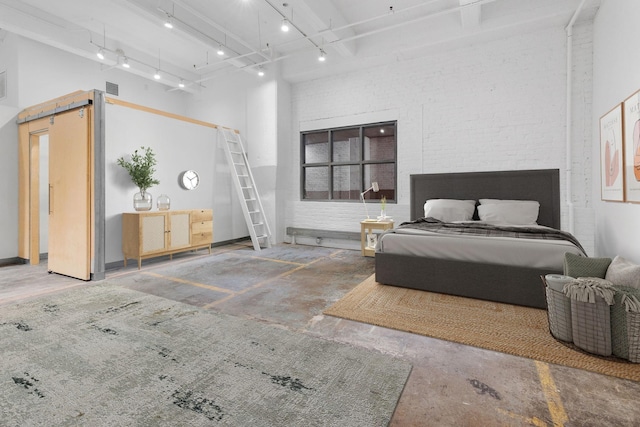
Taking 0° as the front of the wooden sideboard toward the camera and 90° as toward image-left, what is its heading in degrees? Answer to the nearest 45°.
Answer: approximately 315°

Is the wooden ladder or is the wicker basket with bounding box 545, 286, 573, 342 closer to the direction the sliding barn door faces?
the wicker basket

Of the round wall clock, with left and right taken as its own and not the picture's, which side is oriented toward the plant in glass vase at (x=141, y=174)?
right

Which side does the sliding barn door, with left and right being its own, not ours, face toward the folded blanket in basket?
left

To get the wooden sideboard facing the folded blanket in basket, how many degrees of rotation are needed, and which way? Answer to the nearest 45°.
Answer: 0° — it already faces it
